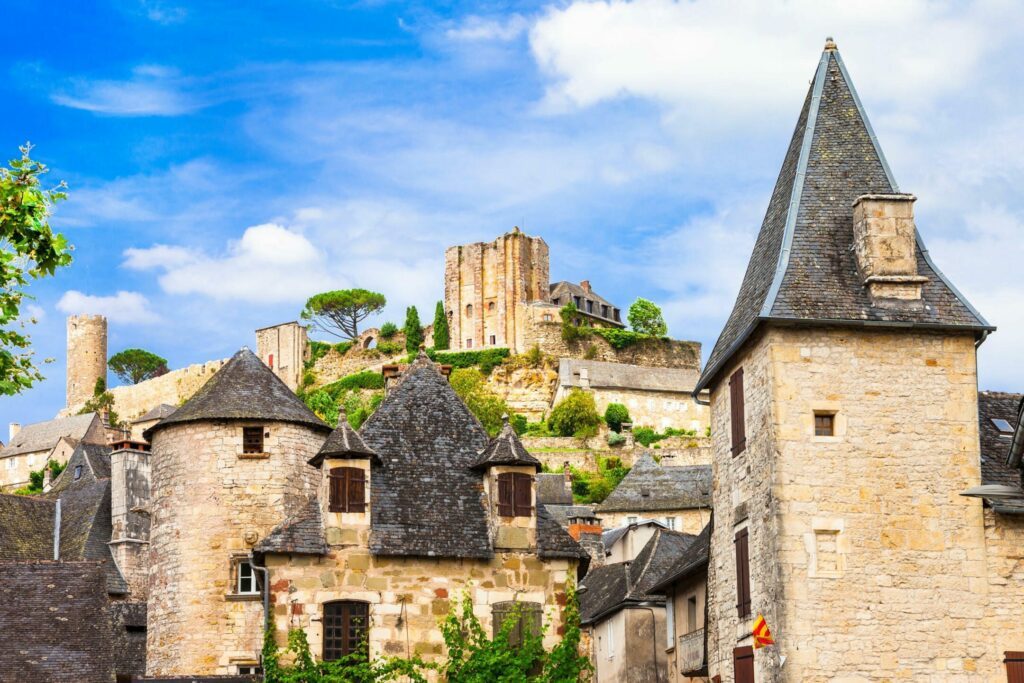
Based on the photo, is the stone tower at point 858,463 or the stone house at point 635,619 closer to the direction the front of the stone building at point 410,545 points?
the stone tower

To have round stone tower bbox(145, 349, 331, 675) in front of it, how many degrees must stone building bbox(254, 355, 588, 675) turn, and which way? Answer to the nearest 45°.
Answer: approximately 135° to its right

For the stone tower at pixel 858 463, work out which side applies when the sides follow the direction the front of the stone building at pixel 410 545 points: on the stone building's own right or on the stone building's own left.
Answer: on the stone building's own left

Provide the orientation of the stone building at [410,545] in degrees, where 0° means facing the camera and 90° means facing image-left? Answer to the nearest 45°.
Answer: approximately 0°

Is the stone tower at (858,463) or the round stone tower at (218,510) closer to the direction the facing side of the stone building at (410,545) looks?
the stone tower

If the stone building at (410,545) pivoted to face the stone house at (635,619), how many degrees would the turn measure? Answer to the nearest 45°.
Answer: approximately 135° to its left
